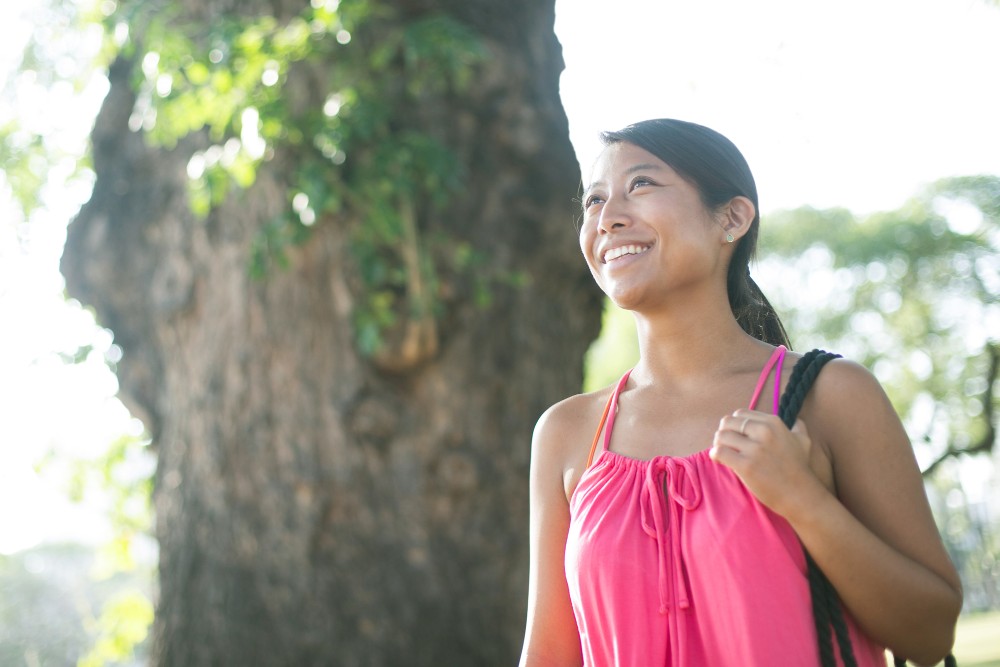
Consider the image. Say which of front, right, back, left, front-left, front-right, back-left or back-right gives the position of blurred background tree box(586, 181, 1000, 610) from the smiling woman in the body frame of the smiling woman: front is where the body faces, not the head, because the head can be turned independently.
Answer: back-right

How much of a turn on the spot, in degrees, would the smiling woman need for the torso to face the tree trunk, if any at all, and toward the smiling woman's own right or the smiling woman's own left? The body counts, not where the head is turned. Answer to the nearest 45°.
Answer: approximately 90° to the smiling woman's own right

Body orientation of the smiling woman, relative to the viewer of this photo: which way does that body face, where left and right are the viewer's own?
facing the viewer and to the left of the viewer

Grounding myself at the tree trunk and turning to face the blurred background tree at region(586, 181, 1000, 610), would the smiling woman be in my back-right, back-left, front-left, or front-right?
back-right

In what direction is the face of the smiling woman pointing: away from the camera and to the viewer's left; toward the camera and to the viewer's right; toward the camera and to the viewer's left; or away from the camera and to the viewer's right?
toward the camera and to the viewer's left
